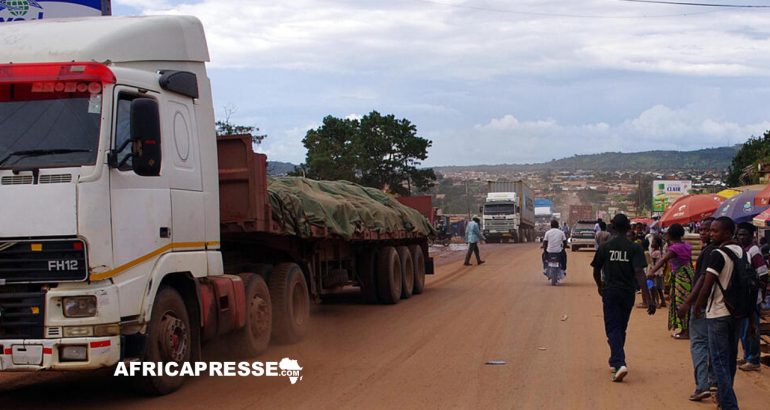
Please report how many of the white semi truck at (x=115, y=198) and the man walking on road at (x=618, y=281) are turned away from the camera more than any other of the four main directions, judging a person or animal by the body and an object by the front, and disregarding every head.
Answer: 1

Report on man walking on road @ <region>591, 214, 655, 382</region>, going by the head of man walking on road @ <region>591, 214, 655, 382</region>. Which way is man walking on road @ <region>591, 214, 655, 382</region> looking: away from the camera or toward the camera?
away from the camera

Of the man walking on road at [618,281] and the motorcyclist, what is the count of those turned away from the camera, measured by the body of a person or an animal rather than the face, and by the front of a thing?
2

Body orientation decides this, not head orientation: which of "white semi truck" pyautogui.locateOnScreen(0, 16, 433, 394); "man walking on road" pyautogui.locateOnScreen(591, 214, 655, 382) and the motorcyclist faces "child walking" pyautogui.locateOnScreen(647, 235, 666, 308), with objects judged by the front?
the man walking on road

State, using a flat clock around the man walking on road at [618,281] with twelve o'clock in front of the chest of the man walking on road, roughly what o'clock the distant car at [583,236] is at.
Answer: The distant car is roughly at 12 o'clock from the man walking on road.

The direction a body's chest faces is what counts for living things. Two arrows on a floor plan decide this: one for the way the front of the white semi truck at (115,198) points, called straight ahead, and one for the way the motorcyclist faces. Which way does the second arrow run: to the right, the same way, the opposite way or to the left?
the opposite way

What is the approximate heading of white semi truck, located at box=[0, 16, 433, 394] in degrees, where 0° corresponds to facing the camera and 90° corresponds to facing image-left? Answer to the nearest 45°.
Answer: approximately 45°

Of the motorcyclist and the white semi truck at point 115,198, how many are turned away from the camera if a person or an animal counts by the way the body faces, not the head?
1

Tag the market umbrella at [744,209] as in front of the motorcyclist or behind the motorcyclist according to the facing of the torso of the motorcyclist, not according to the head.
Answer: behind

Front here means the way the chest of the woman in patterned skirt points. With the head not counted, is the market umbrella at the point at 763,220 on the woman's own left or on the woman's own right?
on the woman's own right

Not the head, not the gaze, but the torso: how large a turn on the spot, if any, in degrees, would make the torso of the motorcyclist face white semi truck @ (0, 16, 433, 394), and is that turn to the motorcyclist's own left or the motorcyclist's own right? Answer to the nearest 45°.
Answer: approximately 180°

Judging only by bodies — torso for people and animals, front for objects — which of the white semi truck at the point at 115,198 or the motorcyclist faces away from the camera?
the motorcyclist

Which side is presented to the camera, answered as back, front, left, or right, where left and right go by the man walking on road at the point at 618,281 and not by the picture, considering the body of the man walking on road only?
back

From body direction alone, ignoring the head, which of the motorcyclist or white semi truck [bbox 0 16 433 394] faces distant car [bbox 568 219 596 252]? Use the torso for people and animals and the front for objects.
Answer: the motorcyclist

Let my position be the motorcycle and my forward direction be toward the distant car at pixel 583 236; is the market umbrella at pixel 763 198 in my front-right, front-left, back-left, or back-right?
back-right
